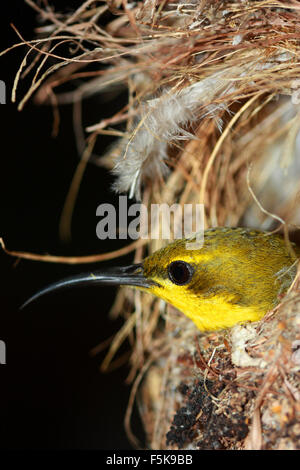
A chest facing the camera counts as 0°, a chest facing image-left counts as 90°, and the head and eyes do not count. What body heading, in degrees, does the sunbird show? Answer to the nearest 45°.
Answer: approximately 90°
